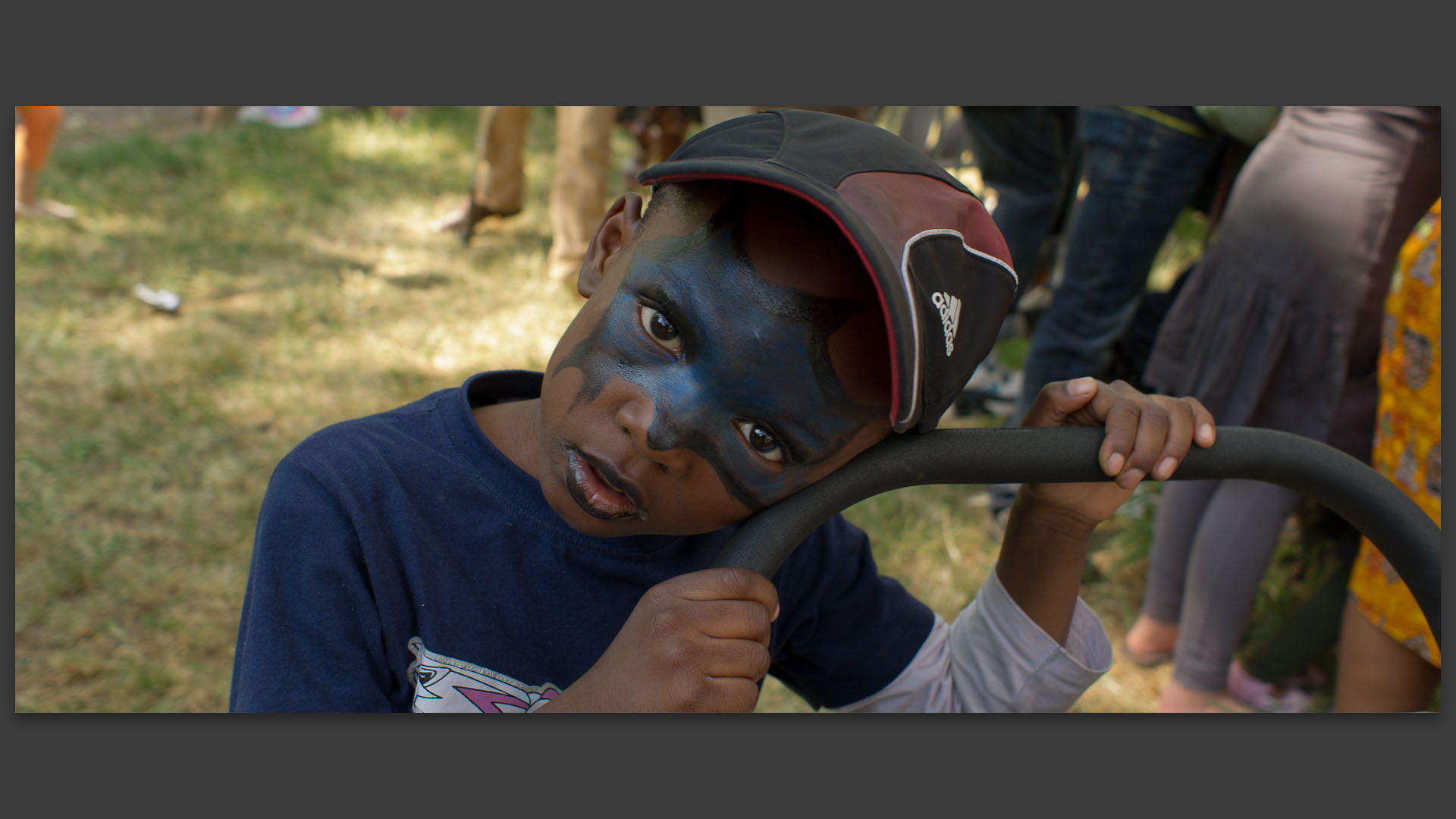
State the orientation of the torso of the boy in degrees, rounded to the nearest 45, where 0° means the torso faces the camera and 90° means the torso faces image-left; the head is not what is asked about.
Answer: approximately 0°
